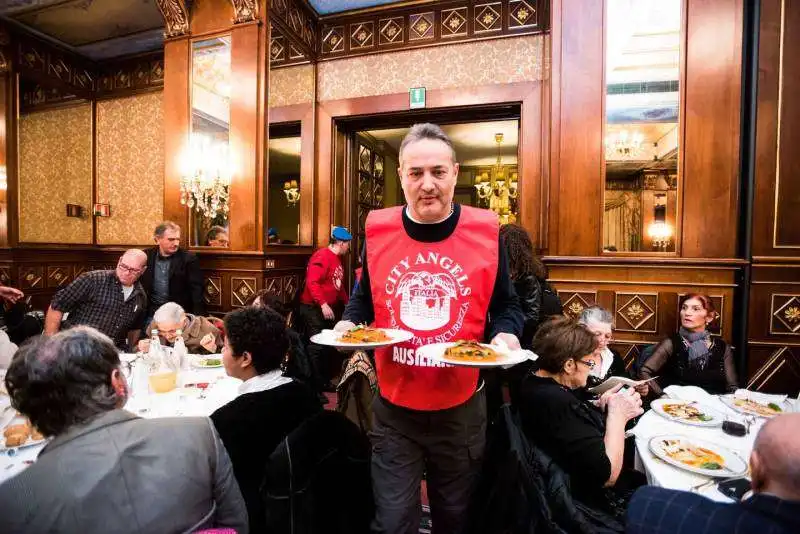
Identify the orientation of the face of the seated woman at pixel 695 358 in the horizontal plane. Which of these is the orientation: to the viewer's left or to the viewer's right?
to the viewer's left

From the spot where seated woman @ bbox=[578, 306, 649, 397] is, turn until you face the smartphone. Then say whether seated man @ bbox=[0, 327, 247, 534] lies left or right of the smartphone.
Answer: right

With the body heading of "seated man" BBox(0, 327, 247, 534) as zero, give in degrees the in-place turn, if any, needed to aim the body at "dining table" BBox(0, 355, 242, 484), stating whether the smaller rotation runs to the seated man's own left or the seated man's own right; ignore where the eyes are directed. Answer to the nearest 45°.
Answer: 0° — they already face it

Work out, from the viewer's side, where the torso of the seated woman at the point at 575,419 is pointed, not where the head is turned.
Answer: to the viewer's right

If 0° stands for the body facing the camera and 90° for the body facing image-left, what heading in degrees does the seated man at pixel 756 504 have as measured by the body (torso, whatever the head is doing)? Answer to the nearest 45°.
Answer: approximately 180°

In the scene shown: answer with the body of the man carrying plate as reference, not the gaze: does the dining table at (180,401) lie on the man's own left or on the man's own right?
on the man's own right

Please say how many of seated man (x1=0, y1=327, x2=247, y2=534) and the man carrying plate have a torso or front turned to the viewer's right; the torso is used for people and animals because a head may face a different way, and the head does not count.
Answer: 0

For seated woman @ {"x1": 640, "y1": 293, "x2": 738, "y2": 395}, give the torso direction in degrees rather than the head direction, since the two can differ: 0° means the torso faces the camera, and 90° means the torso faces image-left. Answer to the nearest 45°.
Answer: approximately 0°

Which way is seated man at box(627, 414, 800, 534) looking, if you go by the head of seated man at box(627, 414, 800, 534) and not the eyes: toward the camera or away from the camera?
away from the camera

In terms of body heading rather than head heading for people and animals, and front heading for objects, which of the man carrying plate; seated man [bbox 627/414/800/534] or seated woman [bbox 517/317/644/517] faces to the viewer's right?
the seated woman
